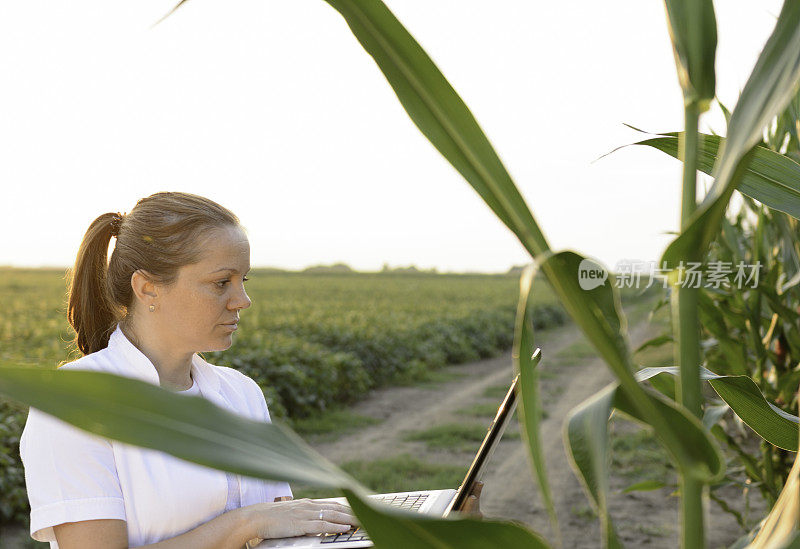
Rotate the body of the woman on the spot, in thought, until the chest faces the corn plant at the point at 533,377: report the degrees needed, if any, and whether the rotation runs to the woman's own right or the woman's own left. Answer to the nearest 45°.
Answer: approximately 45° to the woman's own right

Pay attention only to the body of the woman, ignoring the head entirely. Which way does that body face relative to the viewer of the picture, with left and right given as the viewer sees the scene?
facing the viewer and to the right of the viewer

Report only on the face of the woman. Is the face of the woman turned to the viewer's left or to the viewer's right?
to the viewer's right
